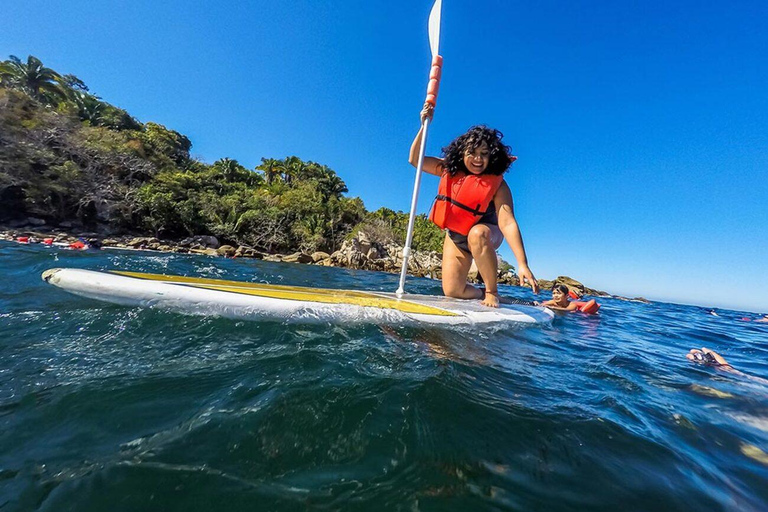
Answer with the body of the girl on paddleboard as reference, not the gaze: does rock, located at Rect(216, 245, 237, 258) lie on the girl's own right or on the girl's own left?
on the girl's own right

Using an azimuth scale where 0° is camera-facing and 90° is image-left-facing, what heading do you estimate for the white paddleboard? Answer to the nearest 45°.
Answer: approximately 90°

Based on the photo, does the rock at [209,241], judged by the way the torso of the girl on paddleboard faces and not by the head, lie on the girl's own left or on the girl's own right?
on the girl's own right

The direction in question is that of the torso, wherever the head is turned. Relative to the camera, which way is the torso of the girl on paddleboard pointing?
toward the camera

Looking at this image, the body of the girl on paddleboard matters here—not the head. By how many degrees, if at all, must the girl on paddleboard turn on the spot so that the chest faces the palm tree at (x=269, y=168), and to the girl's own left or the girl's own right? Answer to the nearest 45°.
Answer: approximately 135° to the girl's own right

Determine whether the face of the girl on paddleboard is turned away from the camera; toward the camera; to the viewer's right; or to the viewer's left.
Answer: toward the camera

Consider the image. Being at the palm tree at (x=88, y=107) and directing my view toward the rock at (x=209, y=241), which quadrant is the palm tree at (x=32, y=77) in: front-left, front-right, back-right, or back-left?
back-right

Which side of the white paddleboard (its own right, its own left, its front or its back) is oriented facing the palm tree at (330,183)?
right

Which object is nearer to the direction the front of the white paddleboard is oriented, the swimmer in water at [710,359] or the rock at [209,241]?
the rock

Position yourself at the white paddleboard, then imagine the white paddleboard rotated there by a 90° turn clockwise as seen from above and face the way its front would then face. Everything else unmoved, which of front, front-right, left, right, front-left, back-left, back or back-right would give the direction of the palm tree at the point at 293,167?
front
